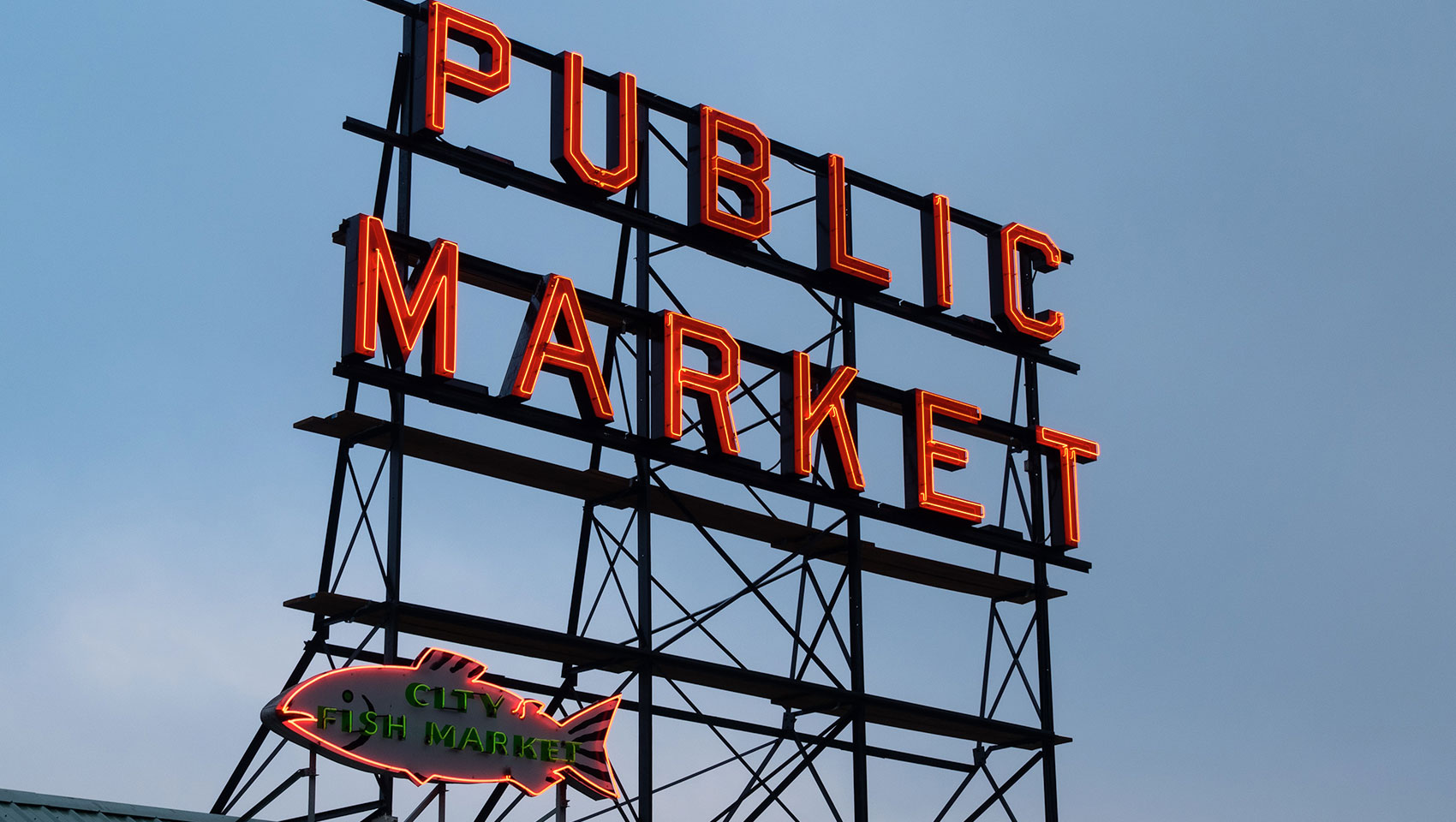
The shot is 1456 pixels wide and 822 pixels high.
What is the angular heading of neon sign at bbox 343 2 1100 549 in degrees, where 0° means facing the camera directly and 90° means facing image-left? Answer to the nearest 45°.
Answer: approximately 315°
